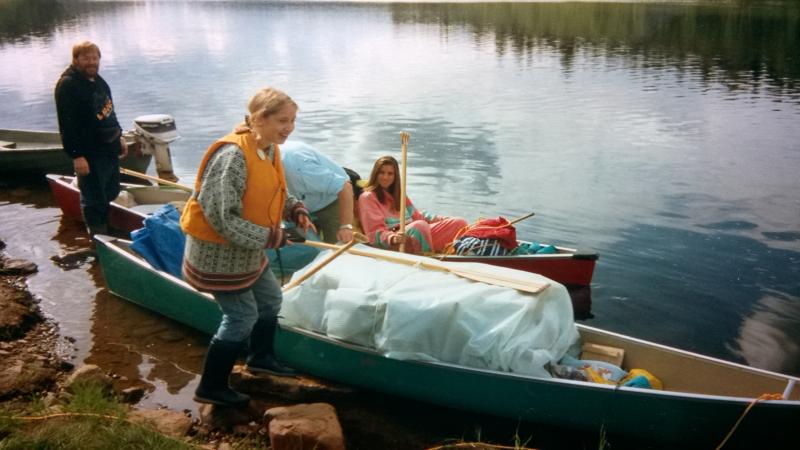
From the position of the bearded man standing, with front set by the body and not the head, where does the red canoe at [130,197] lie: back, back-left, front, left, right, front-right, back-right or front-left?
back-left

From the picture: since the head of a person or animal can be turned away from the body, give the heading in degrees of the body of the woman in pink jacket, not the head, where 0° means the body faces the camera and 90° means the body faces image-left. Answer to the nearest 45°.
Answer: approximately 315°

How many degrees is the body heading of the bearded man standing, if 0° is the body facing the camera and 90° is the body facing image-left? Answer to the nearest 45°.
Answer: approximately 315°

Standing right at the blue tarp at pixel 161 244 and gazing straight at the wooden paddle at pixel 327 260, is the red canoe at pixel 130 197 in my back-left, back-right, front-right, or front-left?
back-left

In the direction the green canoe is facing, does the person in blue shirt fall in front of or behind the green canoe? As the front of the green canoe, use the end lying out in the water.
behind

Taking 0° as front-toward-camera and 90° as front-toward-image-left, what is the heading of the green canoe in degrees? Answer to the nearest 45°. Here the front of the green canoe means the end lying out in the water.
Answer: approximately 315°

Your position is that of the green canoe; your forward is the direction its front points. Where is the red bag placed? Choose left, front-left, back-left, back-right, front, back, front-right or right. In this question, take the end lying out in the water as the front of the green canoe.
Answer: back-left

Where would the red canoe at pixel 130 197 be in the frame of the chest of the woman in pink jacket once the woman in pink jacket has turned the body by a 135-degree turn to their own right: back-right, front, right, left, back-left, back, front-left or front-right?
front-right
